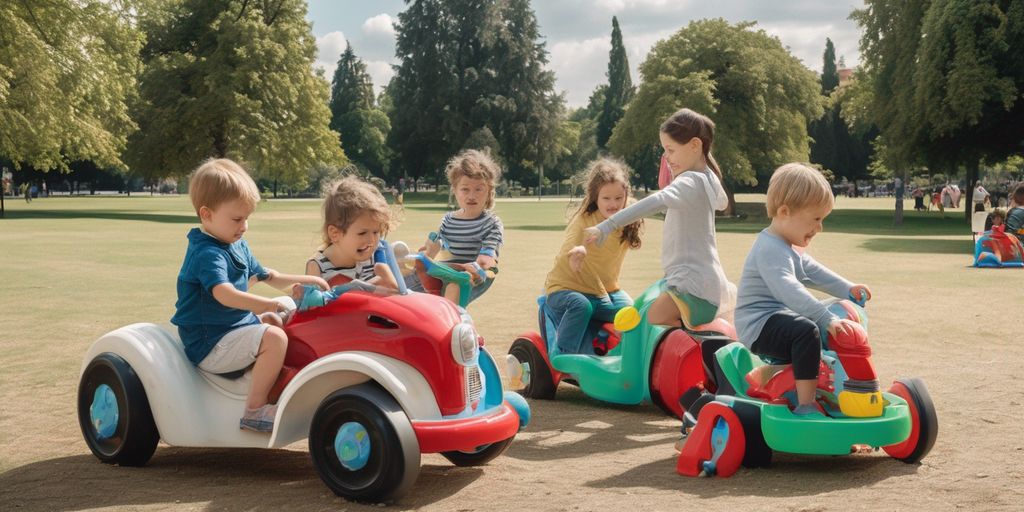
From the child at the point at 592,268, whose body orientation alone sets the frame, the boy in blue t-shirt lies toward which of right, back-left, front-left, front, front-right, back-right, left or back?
right

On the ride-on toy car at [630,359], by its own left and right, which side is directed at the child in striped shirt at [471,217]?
back

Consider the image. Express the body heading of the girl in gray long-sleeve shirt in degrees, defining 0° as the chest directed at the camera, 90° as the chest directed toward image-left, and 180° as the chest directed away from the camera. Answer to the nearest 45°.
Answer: approximately 90°

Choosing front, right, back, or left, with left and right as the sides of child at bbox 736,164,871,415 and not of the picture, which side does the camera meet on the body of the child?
right

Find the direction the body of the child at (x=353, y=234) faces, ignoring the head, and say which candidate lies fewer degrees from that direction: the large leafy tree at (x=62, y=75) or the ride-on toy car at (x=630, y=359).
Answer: the ride-on toy car

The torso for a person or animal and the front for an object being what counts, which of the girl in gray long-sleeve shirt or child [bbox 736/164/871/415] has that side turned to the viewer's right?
the child

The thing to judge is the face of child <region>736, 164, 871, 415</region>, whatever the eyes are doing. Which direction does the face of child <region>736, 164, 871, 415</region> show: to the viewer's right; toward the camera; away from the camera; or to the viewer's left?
to the viewer's right

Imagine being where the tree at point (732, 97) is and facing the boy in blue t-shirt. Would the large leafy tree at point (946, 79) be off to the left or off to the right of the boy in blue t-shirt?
left

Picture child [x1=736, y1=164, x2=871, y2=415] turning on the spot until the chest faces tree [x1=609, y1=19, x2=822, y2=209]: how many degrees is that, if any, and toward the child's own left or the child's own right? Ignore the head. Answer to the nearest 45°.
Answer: approximately 90° to the child's own left

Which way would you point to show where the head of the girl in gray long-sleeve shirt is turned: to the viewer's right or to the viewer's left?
to the viewer's left

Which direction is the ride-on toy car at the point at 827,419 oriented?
to the viewer's right
